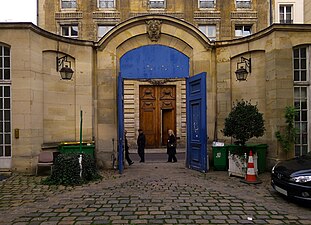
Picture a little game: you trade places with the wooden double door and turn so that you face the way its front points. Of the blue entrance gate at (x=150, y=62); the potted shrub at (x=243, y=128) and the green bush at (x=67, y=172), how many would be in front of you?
3

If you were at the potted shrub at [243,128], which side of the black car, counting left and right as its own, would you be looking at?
right

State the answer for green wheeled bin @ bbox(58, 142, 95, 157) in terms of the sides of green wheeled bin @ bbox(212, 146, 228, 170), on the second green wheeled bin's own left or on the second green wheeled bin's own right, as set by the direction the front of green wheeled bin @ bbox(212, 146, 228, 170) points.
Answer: on the second green wheeled bin's own right

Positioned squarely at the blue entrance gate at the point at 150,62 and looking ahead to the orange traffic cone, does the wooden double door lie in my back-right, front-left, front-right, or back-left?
back-left

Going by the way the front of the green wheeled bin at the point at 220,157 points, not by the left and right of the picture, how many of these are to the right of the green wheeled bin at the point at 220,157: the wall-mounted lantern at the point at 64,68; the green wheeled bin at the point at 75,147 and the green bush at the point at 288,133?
2

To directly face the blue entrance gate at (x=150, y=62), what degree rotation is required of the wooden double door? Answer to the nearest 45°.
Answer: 0° — it already faces it

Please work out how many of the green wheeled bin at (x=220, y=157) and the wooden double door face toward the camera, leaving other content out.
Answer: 2

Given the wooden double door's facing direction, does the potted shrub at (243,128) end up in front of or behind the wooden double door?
in front

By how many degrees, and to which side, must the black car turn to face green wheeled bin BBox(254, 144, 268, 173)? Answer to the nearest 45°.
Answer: approximately 135° to its right

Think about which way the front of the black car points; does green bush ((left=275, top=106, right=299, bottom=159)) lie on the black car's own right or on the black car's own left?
on the black car's own right

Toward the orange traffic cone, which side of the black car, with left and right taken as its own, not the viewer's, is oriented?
right
